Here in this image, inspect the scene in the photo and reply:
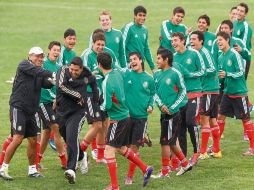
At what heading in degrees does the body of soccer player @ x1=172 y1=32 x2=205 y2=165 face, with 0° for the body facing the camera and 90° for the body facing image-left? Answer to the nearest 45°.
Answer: approximately 45°

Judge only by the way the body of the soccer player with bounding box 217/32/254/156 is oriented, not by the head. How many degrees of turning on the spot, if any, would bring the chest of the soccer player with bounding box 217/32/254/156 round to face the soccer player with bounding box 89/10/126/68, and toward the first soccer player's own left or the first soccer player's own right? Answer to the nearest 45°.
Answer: approximately 45° to the first soccer player's own right

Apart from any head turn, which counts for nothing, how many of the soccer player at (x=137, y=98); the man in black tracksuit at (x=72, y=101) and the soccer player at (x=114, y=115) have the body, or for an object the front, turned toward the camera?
2

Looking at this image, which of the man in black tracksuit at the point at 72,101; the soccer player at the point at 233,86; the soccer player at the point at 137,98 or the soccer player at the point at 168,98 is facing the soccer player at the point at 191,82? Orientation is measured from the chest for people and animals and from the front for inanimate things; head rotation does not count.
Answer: the soccer player at the point at 233,86

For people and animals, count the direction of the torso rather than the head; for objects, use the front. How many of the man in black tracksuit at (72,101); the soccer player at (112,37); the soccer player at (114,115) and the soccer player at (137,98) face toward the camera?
3
